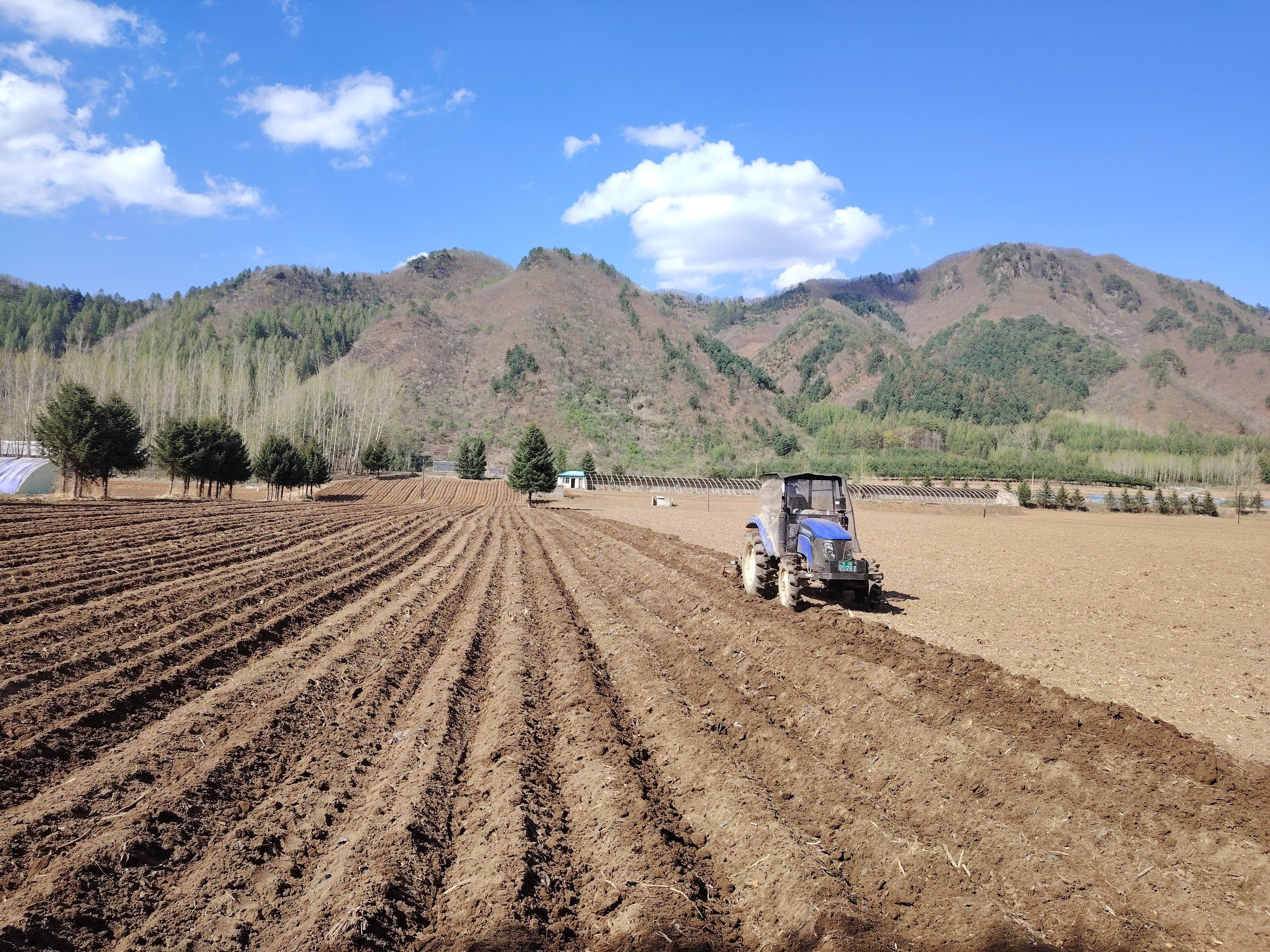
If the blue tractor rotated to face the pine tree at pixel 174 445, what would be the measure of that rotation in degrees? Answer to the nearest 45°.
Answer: approximately 180°

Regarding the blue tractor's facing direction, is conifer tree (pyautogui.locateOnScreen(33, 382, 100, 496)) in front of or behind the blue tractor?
behind

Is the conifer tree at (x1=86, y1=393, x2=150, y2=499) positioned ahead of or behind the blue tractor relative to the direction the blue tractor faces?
behind

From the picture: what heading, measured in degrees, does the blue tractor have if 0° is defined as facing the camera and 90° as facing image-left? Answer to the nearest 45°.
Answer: approximately 315°

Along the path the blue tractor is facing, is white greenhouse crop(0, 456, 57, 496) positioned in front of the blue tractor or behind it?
behind
